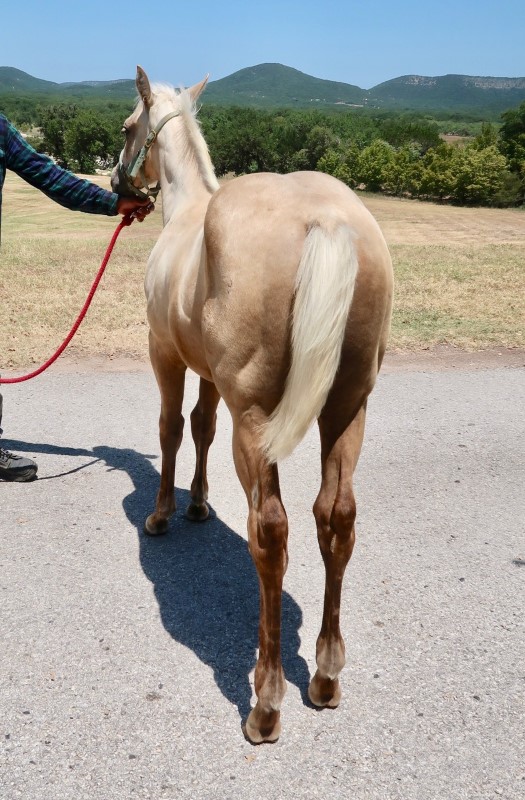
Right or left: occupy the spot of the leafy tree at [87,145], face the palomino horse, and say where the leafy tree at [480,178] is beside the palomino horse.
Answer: left

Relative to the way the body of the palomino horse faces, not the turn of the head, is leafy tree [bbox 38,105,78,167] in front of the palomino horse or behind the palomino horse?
in front

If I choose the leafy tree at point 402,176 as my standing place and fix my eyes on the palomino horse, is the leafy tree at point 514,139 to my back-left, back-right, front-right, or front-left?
back-left

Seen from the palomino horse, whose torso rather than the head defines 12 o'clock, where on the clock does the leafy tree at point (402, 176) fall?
The leafy tree is roughly at 2 o'clock from the palomino horse.

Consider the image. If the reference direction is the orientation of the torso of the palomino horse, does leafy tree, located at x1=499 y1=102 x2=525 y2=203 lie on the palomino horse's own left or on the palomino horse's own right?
on the palomino horse's own right

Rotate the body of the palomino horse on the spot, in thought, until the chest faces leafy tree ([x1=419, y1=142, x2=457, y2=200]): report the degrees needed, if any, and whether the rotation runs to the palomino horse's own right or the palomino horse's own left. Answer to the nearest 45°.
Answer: approximately 45° to the palomino horse's own right

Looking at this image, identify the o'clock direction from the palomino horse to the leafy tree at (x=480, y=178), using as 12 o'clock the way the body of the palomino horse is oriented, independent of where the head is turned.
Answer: The leafy tree is roughly at 2 o'clock from the palomino horse.

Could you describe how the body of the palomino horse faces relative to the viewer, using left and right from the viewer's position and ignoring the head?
facing away from the viewer and to the left of the viewer

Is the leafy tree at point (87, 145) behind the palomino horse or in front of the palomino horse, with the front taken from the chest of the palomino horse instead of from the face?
in front

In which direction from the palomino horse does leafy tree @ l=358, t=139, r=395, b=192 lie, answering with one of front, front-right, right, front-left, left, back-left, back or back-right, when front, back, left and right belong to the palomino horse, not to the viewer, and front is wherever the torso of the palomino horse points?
front-right
